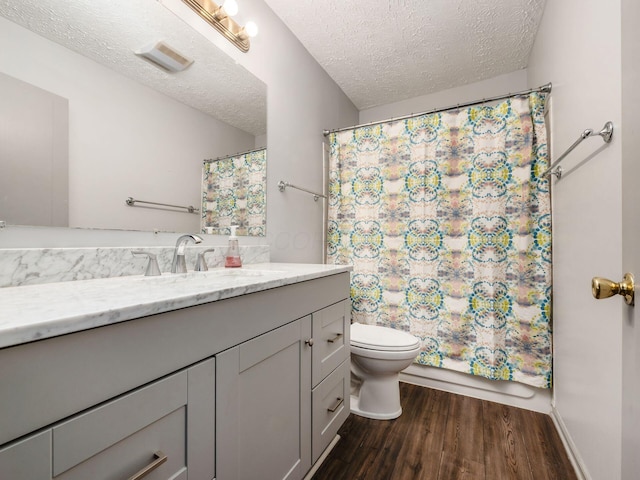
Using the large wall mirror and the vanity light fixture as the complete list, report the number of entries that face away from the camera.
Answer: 0

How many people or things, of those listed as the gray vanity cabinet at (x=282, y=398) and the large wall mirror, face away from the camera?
0

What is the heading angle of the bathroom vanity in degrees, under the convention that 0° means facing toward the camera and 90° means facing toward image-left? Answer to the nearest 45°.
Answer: approximately 315°

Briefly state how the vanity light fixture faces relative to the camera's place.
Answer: facing the viewer and to the right of the viewer

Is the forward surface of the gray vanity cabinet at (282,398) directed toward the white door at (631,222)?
yes
